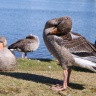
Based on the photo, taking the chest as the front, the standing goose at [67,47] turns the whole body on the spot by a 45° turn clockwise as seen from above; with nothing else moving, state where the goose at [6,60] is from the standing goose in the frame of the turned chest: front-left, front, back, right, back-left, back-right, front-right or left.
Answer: front

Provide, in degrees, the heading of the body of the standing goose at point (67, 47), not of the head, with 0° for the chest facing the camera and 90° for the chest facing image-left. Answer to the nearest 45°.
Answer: approximately 90°

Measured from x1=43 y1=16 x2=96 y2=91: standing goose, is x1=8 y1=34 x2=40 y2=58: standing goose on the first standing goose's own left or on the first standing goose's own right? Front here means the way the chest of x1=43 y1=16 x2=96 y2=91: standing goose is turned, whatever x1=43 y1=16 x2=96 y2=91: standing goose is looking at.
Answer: on the first standing goose's own right
